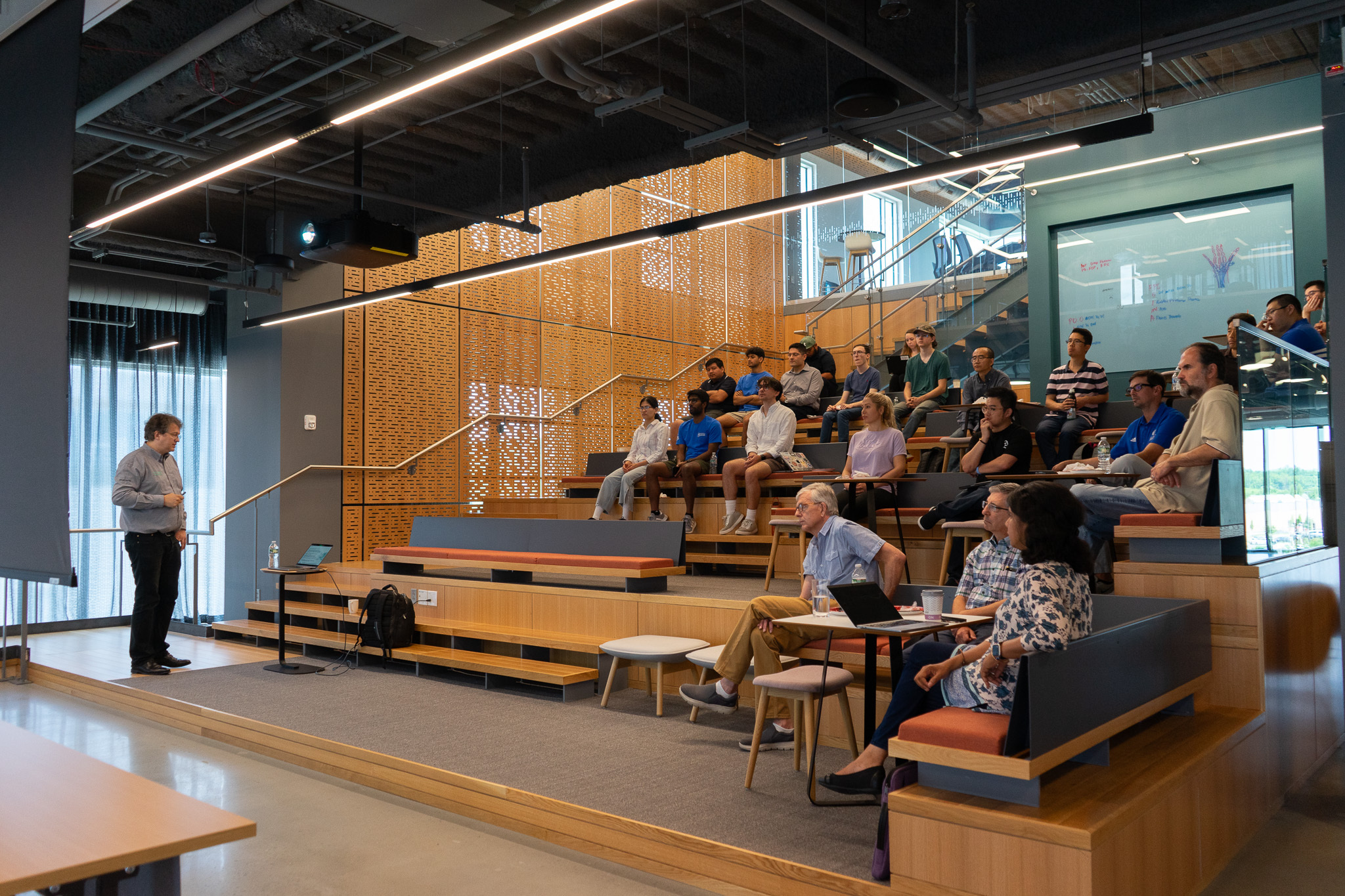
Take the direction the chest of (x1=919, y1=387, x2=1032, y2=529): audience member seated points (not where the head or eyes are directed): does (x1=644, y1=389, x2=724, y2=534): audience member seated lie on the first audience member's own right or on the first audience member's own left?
on the first audience member's own right

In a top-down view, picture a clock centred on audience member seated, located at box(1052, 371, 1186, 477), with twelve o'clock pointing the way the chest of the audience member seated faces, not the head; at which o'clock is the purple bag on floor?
The purple bag on floor is roughly at 11 o'clock from the audience member seated.

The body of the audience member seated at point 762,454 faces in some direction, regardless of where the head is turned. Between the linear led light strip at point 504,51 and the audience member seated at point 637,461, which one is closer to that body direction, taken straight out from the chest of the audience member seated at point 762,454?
the linear led light strip

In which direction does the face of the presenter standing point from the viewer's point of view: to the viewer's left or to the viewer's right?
to the viewer's right

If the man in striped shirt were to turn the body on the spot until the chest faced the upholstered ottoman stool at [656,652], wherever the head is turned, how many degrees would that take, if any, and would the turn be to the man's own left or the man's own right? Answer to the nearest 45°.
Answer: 0° — they already face it

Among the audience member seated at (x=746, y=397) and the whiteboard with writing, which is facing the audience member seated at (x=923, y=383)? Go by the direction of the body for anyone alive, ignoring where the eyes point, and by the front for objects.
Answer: the whiteboard with writing

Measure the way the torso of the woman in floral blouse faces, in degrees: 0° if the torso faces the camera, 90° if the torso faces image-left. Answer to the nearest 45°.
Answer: approximately 90°

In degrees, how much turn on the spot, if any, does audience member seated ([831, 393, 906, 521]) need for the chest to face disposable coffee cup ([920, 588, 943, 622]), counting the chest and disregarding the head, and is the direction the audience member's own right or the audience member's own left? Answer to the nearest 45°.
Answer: approximately 45° to the audience member's own left

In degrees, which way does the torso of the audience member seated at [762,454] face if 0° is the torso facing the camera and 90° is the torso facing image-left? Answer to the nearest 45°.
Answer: approximately 45°
